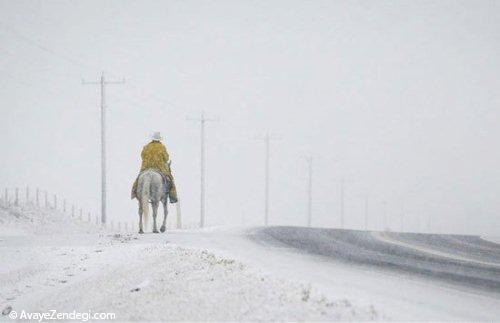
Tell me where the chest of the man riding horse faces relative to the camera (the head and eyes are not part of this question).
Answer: away from the camera
